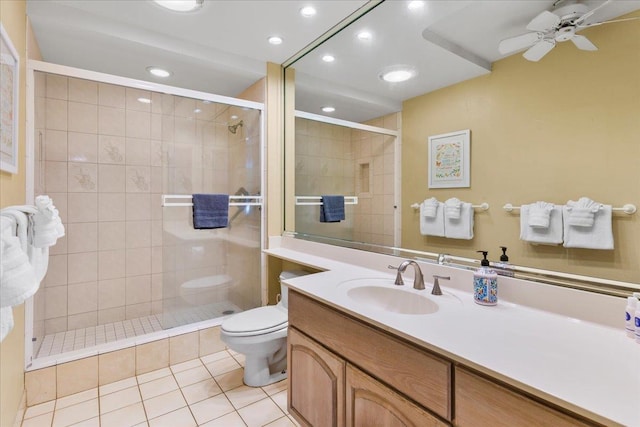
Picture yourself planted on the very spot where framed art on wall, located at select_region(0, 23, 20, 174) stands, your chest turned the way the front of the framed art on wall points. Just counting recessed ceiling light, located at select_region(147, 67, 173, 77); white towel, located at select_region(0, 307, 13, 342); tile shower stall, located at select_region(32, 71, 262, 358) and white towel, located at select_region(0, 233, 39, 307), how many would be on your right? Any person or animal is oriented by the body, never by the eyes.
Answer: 2

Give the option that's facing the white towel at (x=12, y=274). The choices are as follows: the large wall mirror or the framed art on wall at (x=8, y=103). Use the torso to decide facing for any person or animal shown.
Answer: the large wall mirror

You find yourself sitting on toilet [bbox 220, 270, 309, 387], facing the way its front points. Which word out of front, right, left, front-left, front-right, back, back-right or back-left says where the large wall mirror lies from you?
left

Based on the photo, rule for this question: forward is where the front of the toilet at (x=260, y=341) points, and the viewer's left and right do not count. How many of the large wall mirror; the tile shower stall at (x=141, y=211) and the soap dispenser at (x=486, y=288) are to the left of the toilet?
2

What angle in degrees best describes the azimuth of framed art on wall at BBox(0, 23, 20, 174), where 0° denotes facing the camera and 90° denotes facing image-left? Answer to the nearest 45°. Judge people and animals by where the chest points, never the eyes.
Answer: approximately 270°

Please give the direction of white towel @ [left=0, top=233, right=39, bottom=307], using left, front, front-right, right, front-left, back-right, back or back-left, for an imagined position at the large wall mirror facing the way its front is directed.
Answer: front

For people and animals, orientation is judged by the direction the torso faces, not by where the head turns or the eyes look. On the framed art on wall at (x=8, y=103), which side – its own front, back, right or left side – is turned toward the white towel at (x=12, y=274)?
right

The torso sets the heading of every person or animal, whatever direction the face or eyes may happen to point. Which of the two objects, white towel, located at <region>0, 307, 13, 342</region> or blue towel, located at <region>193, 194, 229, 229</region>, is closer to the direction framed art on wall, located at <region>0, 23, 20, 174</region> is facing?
the blue towel

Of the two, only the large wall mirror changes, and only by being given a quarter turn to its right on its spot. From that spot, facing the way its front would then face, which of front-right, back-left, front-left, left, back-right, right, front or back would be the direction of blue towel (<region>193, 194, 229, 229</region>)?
front-left

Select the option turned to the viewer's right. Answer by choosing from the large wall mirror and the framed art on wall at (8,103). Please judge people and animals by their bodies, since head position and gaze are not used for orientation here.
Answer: the framed art on wall

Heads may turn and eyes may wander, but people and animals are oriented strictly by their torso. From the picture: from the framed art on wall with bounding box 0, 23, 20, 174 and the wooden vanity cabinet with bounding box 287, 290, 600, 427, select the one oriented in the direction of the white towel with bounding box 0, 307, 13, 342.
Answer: the wooden vanity cabinet

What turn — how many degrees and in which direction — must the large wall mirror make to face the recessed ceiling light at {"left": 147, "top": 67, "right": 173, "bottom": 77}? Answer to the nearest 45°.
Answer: approximately 45° to its right

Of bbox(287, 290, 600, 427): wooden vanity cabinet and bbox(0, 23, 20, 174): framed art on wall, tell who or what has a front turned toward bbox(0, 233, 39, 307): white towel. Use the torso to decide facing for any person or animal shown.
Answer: the wooden vanity cabinet

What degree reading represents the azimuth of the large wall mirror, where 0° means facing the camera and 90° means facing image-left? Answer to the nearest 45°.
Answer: approximately 45°

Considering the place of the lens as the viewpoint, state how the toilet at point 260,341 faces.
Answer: facing the viewer and to the left of the viewer
